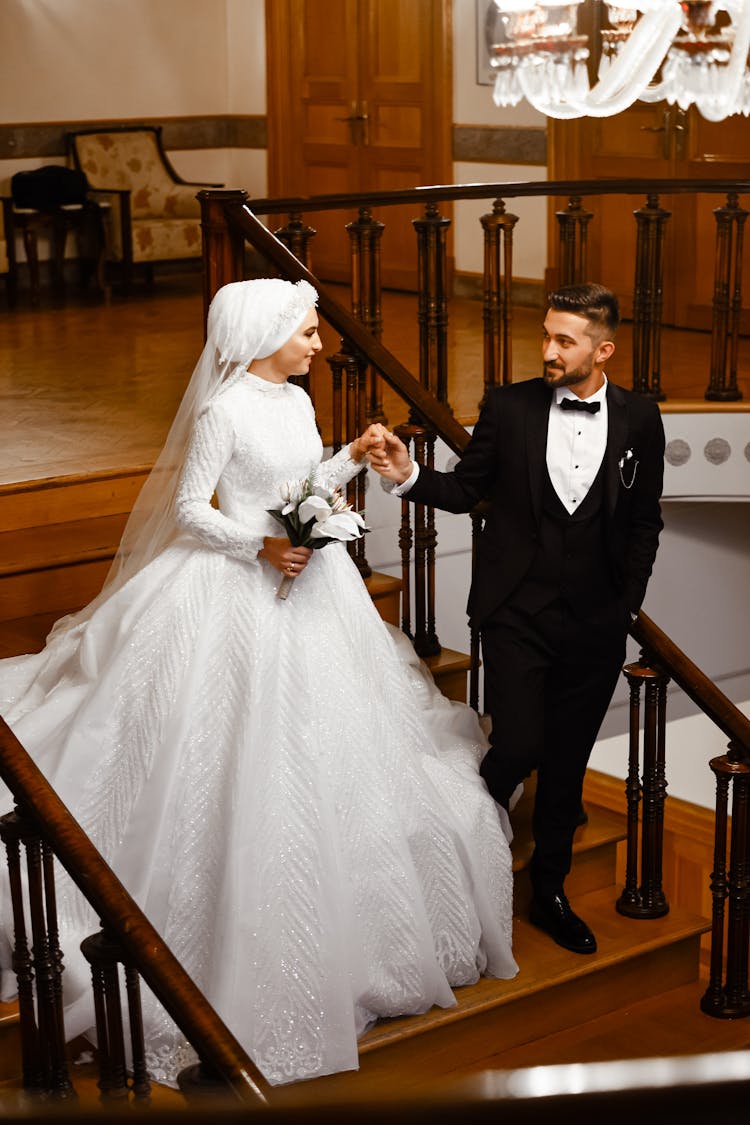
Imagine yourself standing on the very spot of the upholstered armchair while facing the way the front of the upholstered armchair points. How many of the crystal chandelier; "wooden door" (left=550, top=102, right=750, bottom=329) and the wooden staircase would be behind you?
0

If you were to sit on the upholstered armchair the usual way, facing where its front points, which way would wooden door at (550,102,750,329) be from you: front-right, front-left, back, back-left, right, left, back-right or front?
front

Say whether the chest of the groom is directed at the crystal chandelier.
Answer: no

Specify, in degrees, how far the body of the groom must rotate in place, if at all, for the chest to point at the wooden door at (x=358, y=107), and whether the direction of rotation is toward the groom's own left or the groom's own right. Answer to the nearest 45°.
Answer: approximately 180°

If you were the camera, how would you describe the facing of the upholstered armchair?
facing the viewer and to the right of the viewer

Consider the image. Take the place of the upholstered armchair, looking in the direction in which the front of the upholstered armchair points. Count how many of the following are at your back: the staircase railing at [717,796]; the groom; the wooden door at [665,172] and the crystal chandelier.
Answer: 0

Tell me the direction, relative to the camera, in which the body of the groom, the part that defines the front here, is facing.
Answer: toward the camera

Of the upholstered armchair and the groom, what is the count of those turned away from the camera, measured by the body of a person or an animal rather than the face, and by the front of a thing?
0

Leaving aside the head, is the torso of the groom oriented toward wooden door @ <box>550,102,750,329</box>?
no

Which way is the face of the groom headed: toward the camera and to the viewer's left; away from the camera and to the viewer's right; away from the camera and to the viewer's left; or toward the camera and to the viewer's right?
toward the camera and to the viewer's left

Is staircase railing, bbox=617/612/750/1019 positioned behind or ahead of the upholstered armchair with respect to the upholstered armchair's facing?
ahead

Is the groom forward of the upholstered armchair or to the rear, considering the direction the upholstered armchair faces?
forward
